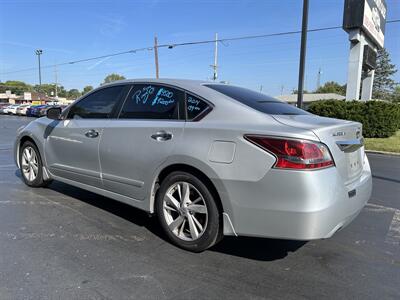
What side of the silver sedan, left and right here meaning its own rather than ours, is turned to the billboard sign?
right

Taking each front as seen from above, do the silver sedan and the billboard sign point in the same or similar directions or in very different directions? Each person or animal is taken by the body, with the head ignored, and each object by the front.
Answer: very different directions

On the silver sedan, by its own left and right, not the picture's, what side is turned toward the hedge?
right

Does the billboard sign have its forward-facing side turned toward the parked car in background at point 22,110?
no

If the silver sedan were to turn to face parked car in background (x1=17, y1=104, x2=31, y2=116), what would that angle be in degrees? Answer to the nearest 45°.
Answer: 0° — it already faces it

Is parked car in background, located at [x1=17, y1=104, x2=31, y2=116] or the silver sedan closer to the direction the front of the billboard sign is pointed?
the silver sedan

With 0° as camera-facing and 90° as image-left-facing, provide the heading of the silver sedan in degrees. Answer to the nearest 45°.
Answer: approximately 135°

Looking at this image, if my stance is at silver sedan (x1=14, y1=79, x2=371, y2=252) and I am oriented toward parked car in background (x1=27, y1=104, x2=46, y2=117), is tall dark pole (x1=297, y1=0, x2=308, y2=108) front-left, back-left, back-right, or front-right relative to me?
front-right

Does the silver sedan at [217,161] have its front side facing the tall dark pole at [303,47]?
no

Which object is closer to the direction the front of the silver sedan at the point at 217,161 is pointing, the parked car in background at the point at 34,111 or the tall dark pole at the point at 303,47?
the parked car in background

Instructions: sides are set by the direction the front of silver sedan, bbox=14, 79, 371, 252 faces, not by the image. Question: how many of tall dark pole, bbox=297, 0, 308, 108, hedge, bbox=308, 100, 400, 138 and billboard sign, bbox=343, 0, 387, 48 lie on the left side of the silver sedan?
0

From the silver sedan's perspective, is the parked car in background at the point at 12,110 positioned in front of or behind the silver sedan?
in front

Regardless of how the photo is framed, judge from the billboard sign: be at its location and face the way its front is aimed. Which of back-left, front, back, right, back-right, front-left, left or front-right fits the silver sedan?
front-right

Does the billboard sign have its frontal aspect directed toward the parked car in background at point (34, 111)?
no
